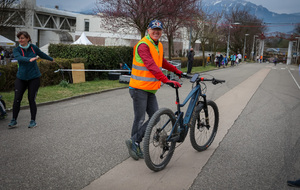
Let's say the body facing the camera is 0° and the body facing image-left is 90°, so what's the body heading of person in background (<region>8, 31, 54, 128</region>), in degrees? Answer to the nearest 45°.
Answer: approximately 0°

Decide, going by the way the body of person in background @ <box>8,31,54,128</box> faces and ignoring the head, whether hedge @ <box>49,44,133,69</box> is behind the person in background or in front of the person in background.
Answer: behind

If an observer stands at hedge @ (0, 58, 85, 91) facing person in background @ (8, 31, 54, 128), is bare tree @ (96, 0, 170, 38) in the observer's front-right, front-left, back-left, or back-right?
back-left

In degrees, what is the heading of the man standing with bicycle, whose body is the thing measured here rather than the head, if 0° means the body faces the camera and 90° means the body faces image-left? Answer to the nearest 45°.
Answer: approximately 315°
